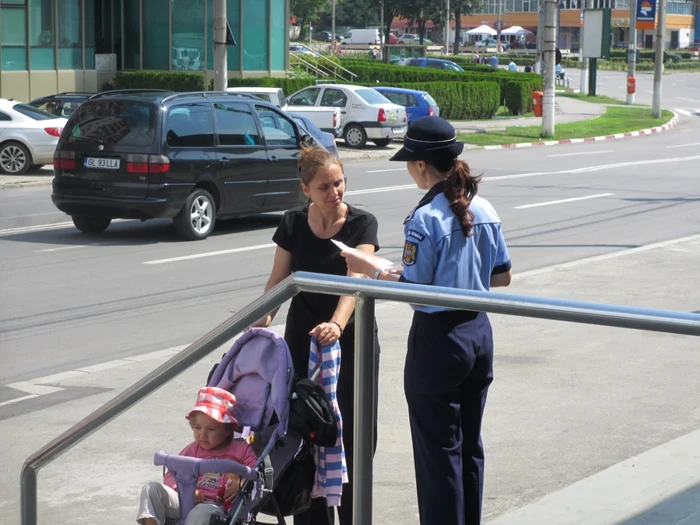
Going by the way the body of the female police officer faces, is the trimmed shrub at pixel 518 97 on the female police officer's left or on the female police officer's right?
on the female police officer's right

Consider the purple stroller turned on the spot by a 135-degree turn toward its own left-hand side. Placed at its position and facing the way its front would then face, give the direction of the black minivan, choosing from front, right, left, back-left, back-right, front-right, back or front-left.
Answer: left

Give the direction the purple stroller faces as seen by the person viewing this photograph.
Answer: facing the viewer and to the left of the viewer

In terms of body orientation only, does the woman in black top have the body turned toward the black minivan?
no

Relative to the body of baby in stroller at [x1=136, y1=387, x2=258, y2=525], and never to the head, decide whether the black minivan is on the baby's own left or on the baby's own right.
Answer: on the baby's own right

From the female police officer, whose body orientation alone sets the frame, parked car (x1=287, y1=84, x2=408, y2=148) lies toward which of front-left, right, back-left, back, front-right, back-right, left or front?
front-right

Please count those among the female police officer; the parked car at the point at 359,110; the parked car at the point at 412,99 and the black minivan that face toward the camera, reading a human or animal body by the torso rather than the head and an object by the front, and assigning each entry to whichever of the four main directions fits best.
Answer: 0

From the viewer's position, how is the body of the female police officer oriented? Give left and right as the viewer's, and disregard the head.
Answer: facing away from the viewer and to the left of the viewer

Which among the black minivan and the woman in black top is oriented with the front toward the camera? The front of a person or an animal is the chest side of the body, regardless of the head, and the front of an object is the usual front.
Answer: the woman in black top

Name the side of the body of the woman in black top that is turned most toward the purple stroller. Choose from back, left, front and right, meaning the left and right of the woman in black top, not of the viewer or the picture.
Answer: front
